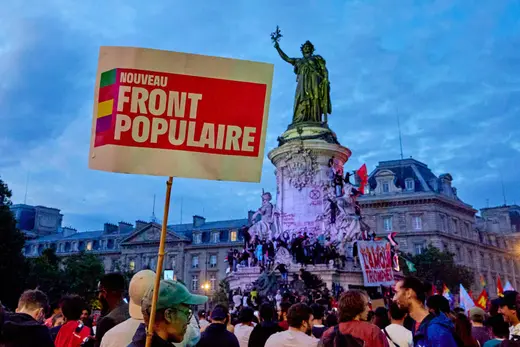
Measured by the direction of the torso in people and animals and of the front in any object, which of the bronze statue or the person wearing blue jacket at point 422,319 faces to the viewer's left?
the person wearing blue jacket

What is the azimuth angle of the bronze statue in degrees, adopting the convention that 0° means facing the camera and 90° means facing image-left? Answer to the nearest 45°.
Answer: approximately 0°

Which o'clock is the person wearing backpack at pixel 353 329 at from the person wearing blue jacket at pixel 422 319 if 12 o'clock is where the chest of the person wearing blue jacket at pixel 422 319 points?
the person wearing backpack at pixel 353 329 is roughly at 11 o'clock from the person wearing blue jacket at pixel 422 319.

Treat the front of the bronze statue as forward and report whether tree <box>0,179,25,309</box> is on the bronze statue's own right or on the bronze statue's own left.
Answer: on the bronze statue's own right

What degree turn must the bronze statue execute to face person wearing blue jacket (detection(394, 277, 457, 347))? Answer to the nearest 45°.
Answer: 0° — it already faces them

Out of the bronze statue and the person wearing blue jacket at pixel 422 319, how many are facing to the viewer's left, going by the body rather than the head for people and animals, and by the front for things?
1

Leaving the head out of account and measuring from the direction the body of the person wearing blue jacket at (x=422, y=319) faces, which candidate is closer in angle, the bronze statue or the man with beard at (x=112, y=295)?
the man with beard

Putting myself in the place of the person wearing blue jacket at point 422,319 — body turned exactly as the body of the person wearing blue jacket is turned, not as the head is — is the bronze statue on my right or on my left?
on my right

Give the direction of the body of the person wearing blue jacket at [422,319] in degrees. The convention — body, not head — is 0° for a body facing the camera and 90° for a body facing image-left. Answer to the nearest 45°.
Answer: approximately 90°

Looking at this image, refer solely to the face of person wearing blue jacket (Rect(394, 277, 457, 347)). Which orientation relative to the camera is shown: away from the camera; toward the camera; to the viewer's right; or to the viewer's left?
to the viewer's left

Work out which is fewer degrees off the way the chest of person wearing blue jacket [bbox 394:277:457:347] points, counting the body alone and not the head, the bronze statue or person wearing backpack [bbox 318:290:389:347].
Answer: the person wearing backpack

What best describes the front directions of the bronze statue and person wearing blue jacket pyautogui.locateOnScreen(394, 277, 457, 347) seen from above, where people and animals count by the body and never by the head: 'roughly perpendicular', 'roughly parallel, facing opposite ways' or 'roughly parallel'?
roughly perpendicular
